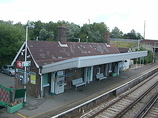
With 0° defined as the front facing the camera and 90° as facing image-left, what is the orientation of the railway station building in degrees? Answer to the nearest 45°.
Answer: approximately 315°

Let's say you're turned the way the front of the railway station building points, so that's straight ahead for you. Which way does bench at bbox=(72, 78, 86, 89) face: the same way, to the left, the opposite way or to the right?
the same way

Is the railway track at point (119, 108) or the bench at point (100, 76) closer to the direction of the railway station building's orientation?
the railway track

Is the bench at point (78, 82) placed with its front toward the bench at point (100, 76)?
no

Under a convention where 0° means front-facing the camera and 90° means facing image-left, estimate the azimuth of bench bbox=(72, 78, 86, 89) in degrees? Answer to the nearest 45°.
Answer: approximately 315°

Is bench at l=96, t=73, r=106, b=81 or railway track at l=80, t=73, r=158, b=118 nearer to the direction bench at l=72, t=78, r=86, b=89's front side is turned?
the railway track

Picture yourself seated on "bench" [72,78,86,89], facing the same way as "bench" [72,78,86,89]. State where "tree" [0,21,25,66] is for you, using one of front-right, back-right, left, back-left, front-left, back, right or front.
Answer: back

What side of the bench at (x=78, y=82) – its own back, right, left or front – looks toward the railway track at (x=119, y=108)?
front

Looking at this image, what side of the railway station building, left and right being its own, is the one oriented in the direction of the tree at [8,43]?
back

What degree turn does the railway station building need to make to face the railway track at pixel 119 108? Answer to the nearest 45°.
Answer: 0° — it already faces it

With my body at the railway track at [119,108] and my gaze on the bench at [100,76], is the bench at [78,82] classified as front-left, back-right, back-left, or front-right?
front-left

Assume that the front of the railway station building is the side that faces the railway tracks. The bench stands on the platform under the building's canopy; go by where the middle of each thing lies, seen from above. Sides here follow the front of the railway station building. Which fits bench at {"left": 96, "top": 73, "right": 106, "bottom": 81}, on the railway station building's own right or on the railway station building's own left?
on the railway station building's own left

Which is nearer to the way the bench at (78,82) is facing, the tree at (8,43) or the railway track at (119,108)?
the railway track
